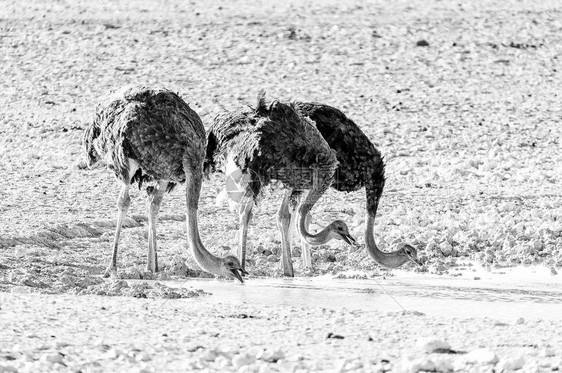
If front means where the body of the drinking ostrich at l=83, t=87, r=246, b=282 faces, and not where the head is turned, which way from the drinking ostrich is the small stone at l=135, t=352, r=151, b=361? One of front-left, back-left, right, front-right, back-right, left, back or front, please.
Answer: front-right

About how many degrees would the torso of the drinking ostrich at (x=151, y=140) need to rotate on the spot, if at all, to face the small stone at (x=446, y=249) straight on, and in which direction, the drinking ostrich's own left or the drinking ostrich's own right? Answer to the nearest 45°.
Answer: approximately 45° to the drinking ostrich's own left

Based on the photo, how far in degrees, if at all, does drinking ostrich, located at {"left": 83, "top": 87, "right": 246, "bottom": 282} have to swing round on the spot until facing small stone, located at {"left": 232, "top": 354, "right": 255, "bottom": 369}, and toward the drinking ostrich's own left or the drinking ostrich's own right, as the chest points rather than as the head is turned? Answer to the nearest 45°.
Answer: approximately 45° to the drinking ostrich's own right

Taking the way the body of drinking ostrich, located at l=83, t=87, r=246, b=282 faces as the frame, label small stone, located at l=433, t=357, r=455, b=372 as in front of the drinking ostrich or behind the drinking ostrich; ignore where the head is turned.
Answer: in front

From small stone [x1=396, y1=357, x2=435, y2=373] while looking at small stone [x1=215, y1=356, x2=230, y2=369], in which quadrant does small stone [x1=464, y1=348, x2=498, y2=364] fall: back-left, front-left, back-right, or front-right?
back-right

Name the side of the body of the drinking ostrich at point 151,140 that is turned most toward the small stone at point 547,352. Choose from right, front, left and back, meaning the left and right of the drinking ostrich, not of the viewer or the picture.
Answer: front

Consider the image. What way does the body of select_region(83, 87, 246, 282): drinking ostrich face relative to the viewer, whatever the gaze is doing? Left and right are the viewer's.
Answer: facing the viewer and to the right of the viewer

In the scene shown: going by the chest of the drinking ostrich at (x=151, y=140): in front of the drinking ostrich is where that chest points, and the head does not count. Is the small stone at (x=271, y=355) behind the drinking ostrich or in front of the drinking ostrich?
in front

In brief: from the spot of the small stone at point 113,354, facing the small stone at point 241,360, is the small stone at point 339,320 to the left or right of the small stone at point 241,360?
left

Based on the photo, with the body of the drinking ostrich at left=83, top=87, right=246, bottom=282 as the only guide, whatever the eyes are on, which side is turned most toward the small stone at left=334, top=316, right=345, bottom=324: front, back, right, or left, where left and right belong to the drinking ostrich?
front
